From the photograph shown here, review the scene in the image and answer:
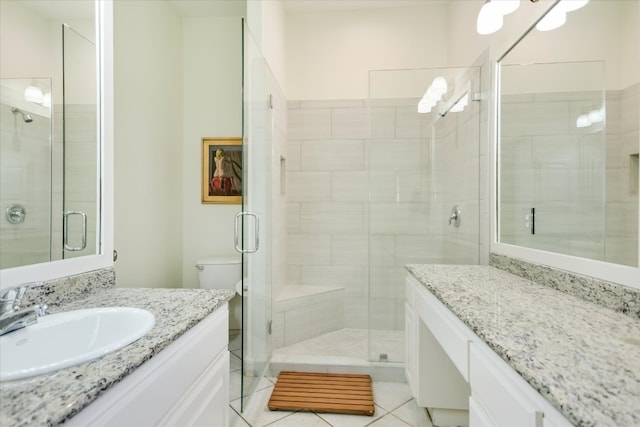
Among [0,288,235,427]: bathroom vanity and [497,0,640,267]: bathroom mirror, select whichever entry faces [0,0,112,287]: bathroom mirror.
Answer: [497,0,640,267]: bathroom mirror

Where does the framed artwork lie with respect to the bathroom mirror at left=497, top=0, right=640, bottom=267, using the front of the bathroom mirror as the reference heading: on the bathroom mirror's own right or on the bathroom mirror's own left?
on the bathroom mirror's own right

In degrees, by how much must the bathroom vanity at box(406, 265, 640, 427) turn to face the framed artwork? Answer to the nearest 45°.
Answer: approximately 90° to its right

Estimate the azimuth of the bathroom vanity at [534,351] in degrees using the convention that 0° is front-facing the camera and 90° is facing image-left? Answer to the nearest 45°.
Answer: approximately 45°

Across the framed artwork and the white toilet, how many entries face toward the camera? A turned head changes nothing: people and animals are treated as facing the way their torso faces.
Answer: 2

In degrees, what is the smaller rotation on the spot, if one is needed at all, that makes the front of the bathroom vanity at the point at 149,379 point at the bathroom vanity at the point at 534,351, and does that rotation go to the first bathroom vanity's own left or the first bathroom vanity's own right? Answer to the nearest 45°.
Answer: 0° — it already faces it

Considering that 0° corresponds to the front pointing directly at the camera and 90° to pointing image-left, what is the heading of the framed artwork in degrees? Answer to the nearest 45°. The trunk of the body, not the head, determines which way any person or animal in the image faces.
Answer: approximately 0°
